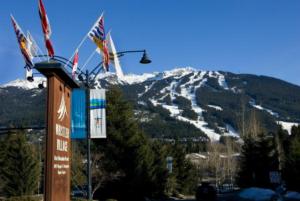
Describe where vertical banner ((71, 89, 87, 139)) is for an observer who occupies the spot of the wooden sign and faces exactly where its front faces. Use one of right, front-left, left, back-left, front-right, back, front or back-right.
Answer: back-left

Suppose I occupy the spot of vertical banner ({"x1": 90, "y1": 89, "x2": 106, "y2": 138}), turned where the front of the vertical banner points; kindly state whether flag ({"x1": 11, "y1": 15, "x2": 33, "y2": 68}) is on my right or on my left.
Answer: on my right

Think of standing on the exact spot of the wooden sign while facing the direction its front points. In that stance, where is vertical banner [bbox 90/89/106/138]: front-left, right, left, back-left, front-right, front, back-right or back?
back-left

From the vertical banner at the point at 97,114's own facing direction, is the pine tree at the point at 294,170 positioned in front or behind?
behind

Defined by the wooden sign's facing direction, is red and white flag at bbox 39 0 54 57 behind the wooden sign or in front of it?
behind

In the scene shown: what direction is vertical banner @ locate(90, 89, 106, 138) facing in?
toward the camera

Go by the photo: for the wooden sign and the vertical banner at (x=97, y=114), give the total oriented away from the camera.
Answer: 0

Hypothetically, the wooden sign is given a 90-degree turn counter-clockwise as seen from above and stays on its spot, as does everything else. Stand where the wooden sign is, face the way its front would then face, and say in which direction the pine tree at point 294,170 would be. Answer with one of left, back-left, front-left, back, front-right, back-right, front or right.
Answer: front

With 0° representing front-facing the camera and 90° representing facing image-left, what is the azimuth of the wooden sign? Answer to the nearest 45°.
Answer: approximately 315°

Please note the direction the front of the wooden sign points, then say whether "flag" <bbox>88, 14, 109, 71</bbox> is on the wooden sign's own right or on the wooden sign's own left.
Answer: on the wooden sign's own left
